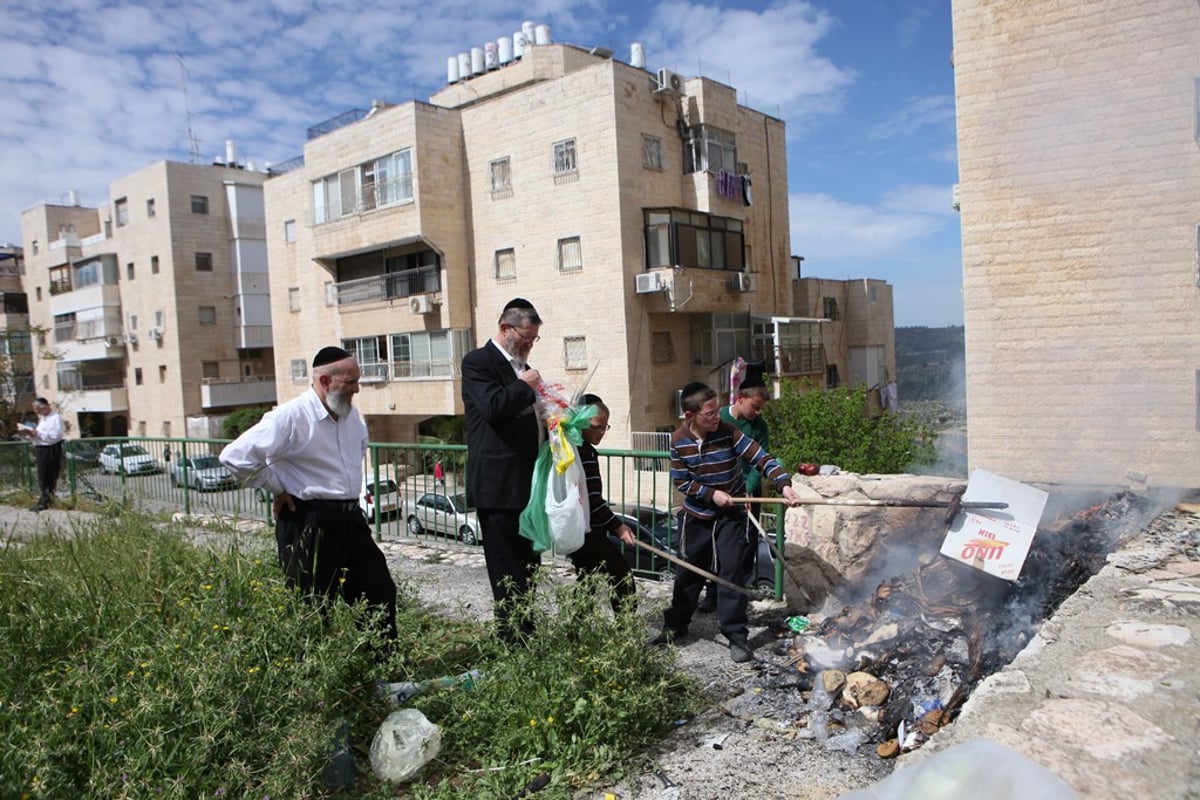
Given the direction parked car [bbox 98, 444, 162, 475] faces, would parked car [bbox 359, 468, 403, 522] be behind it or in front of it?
in front

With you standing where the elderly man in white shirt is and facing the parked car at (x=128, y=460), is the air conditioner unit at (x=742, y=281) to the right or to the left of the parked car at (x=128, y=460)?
right

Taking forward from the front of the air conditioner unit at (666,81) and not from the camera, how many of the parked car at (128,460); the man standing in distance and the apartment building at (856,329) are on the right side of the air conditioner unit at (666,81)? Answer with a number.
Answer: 2

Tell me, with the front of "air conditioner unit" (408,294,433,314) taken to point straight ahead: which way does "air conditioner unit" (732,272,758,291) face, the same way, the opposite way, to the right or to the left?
to the left

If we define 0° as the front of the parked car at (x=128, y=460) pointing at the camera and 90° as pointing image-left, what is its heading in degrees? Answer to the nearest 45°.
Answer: approximately 315°

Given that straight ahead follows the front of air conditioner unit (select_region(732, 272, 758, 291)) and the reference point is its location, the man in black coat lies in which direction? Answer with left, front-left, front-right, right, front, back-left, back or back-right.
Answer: front-right

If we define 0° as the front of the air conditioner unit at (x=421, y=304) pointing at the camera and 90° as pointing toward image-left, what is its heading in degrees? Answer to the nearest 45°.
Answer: approximately 45°
